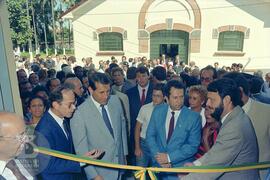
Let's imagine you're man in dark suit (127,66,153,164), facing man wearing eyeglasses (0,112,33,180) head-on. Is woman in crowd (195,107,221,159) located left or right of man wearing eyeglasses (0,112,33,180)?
left

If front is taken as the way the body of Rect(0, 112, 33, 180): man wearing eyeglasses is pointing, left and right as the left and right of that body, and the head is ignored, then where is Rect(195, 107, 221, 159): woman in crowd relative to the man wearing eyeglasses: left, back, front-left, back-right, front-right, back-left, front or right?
front-left

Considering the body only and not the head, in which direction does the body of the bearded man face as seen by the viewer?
to the viewer's left

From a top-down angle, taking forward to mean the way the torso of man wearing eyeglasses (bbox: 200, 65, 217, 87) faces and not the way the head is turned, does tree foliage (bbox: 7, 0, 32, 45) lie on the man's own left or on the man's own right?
on the man's own right

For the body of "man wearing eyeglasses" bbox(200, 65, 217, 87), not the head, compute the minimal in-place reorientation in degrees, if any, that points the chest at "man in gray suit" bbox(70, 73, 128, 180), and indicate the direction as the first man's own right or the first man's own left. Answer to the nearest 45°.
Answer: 0° — they already face them

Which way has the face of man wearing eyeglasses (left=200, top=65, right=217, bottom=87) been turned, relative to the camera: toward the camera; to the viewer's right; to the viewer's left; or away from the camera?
toward the camera

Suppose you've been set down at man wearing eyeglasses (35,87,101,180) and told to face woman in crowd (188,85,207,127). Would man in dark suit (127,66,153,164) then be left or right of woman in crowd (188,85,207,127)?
left

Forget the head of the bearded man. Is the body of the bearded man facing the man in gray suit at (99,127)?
yes

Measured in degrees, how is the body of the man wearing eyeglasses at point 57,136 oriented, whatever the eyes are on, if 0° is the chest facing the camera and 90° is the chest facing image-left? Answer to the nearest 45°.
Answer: approximately 315°

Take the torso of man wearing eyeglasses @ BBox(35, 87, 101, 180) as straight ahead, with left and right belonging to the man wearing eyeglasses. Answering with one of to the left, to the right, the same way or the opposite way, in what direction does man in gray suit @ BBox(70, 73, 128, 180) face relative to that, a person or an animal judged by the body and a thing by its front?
the same way

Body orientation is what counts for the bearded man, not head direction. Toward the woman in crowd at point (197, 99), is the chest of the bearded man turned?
no

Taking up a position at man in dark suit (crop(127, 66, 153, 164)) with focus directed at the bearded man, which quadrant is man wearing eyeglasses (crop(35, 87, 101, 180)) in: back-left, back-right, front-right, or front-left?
front-right

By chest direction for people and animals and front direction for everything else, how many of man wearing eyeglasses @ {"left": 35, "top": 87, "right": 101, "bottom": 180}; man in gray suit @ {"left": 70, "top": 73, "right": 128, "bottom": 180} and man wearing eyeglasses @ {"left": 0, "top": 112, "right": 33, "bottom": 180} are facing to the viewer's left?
0

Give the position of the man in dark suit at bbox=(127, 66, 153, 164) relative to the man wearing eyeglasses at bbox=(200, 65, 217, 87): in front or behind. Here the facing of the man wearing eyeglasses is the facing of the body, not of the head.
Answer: in front

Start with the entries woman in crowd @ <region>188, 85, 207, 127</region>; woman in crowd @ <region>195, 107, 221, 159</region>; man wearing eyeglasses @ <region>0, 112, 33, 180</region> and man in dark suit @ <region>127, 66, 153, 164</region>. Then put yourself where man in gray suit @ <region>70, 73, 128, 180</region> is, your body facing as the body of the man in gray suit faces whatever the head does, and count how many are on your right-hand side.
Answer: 1

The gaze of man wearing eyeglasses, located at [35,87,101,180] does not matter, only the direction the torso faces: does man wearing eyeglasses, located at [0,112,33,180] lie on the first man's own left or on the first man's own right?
on the first man's own right

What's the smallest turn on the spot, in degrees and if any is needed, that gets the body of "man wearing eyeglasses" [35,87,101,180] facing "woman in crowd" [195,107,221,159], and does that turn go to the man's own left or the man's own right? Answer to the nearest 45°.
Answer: approximately 45° to the man's own left

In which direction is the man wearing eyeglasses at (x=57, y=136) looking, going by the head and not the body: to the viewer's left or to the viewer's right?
to the viewer's right

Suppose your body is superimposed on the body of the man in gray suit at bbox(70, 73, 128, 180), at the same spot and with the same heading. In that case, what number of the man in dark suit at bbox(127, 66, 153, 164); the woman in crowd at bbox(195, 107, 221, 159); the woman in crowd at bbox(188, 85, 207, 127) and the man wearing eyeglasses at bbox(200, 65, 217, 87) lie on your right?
0
